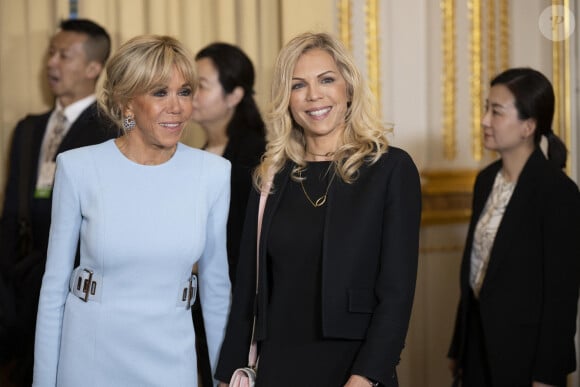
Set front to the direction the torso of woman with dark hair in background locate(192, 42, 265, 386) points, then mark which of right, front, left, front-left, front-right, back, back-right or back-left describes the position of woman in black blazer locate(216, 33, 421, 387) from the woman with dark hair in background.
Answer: left

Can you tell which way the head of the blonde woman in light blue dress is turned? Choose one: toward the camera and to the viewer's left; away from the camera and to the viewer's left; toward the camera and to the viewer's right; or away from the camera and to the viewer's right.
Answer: toward the camera and to the viewer's right

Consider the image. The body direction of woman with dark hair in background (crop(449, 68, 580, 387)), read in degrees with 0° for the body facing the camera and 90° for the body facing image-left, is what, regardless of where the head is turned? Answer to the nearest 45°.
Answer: approximately 45°

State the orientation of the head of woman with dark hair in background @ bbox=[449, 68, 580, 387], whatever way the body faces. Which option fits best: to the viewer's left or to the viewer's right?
to the viewer's left

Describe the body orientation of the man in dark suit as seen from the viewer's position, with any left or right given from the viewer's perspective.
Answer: facing the viewer and to the left of the viewer

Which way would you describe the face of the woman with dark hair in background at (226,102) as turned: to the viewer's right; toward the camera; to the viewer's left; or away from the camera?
to the viewer's left

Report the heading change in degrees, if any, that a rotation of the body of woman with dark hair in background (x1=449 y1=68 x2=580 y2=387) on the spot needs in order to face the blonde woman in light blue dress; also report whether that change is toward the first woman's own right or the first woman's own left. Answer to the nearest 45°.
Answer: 0° — they already face them

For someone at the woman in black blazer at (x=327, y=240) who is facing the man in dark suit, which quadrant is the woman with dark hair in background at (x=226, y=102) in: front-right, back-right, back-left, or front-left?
front-right

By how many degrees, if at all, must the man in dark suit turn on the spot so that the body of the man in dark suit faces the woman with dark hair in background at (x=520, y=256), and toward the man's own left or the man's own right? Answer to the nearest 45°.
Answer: approximately 90° to the man's own left
